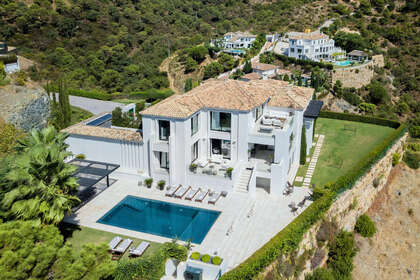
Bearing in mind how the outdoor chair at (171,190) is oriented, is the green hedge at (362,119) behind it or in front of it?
behind

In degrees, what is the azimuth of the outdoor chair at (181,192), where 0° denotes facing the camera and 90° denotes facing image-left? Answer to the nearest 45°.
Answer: approximately 45°

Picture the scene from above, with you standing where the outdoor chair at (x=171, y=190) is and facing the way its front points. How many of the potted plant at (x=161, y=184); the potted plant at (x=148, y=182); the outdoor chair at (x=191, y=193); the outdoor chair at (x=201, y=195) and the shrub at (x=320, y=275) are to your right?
2

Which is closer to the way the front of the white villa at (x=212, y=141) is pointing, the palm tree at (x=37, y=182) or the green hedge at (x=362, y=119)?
the palm tree

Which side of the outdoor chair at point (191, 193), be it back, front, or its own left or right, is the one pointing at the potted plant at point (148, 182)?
right

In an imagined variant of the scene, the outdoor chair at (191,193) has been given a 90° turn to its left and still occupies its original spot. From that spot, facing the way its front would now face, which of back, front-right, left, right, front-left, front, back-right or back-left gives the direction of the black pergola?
back-right

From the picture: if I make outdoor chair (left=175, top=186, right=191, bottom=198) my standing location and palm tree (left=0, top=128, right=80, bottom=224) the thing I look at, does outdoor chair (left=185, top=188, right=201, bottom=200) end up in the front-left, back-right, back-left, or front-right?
back-left

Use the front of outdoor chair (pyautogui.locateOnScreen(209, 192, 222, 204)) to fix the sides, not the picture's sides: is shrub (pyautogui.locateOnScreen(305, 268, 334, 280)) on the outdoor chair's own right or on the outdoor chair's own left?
on the outdoor chair's own left
